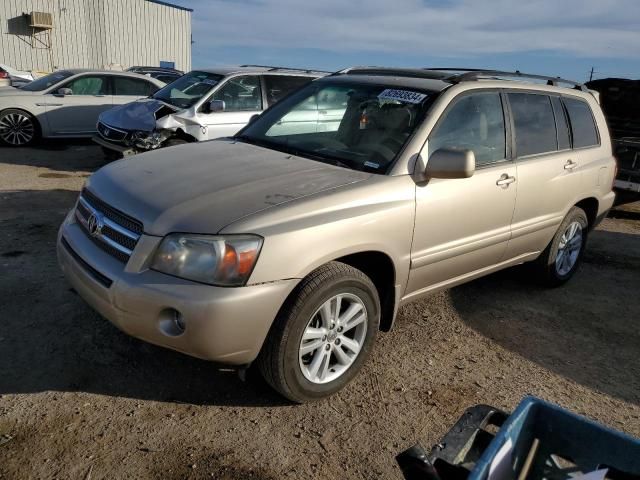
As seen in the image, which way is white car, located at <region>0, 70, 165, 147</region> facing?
to the viewer's left

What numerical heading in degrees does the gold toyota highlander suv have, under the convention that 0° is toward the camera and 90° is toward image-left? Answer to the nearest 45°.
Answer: approximately 45°

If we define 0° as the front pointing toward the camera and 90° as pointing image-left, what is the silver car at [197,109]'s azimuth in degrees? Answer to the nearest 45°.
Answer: approximately 45°

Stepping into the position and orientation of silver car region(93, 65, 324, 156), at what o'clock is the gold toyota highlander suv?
The gold toyota highlander suv is roughly at 10 o'clock from the silver car.

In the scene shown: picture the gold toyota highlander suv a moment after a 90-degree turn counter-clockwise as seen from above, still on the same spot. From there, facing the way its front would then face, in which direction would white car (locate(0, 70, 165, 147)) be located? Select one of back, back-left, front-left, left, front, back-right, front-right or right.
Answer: back

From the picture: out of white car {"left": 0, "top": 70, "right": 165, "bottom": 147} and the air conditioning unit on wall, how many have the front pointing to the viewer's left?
1

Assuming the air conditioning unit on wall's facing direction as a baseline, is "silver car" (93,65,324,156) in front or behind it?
in front

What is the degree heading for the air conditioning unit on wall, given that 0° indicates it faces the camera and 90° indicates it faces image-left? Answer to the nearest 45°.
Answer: approximately 315°

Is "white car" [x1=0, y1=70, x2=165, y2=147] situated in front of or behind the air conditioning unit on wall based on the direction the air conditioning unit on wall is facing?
in front

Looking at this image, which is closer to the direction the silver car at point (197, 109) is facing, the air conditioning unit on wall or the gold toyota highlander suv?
the gold toyota highlander suv
